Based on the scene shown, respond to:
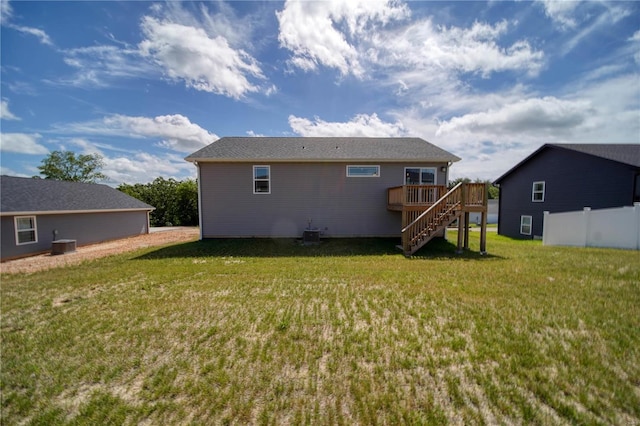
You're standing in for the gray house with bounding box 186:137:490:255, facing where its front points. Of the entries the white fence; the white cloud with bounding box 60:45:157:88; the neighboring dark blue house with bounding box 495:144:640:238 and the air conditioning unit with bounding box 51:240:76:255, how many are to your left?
2

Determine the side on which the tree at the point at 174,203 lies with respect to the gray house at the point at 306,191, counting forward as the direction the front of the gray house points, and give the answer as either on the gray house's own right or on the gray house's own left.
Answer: on the gray house's own left

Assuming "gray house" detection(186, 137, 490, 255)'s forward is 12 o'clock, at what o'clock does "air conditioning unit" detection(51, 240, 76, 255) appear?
The air conditioning unit is roughly at 9 o'clock from the gray house.

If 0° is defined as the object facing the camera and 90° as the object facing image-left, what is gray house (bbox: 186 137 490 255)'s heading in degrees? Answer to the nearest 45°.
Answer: approximately 180°

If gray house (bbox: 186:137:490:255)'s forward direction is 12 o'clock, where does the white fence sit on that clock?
The white fence is roughly at 3 o'clock from the gray house.
